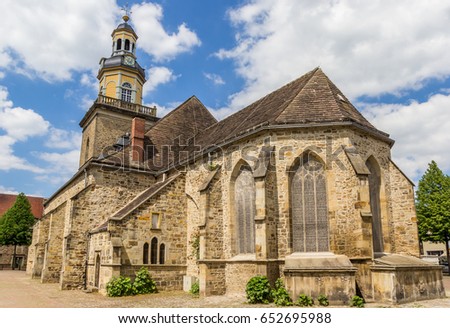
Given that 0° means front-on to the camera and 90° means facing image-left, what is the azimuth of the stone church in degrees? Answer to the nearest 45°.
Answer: approximately 135°

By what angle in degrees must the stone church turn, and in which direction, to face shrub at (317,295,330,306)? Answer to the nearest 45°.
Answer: approximately 135° to its left

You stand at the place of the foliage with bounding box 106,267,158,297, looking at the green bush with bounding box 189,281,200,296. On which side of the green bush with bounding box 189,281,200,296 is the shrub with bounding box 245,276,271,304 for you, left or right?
right

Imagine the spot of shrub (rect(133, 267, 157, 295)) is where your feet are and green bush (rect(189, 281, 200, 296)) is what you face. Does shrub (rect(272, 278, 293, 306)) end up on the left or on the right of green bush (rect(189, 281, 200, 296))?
right

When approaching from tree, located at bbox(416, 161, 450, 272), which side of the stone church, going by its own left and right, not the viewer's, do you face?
right

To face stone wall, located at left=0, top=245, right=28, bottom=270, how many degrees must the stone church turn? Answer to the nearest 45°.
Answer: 0° — it already faces it
